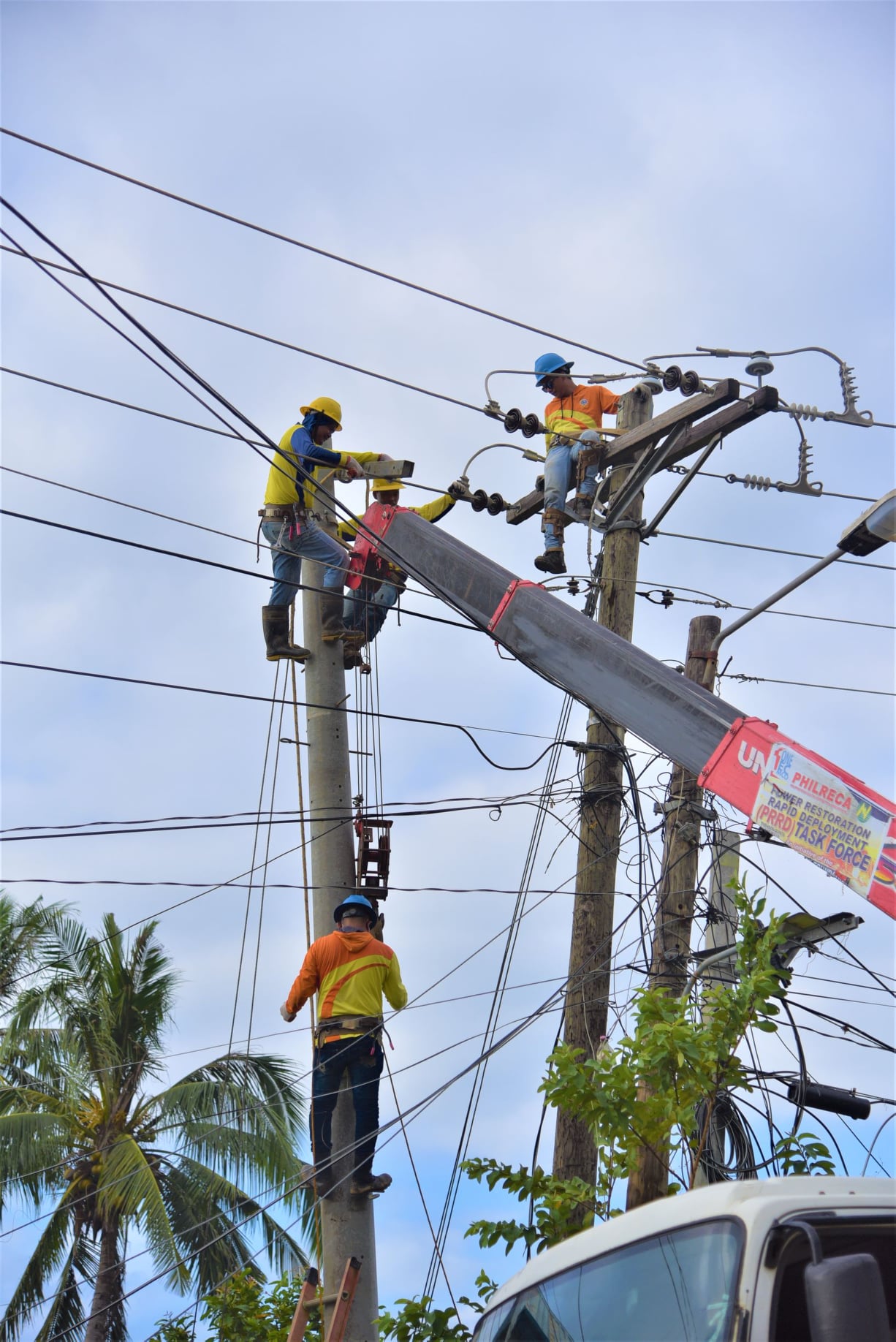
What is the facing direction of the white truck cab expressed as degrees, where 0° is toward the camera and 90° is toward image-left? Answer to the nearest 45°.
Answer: approximately 45°

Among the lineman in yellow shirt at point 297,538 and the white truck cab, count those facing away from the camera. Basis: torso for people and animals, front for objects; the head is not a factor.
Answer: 0

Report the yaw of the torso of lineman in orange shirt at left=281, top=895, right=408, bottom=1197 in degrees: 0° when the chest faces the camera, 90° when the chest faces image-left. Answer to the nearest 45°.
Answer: approximately 180°

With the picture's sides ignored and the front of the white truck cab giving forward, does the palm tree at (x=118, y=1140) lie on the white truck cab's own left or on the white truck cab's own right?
on the white truck cab's own right

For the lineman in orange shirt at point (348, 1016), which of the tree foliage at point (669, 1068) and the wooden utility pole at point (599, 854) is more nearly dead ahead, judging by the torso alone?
the wooden utility pole

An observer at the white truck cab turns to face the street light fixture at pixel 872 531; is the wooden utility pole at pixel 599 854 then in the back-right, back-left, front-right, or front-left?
front-left

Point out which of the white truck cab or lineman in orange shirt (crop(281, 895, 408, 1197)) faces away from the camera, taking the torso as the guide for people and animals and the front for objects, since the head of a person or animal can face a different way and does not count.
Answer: the lineman in orange shirt

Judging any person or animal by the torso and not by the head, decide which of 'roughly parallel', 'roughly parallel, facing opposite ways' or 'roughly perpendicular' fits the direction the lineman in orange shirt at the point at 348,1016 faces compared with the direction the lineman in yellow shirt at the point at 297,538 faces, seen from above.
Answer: roughly perpendicular

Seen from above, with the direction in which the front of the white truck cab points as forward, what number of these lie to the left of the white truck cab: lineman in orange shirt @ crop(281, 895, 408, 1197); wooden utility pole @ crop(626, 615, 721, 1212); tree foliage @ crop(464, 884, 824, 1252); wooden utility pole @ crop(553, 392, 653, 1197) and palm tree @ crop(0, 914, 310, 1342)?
0

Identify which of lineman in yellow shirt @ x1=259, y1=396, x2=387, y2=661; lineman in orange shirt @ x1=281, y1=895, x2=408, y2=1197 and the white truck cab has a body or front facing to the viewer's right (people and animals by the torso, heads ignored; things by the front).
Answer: the lineman in yellow shirt

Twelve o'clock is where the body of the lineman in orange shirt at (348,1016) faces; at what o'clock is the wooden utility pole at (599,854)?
The wooden utility pole is roughly at 3 o'clock from the lineman in orange shirt.

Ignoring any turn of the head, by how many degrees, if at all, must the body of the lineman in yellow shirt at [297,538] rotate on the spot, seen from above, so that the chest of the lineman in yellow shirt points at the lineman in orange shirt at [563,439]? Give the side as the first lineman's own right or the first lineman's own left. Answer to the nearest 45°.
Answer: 0° — they already face them

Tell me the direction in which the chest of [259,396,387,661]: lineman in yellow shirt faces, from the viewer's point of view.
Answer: to the viewer's right
